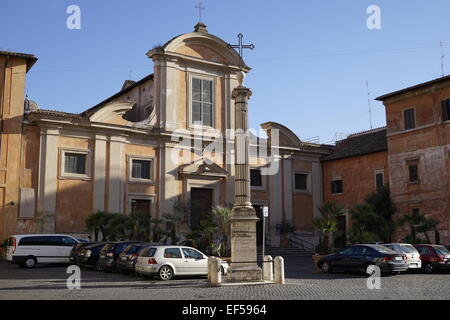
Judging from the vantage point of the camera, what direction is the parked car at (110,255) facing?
facing away from the viewer and to the right of the viewer

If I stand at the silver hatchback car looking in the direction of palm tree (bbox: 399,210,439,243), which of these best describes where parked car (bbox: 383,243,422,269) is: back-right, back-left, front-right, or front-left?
front-right

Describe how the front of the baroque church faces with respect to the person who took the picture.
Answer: facing the viewer and to the right of the viewer

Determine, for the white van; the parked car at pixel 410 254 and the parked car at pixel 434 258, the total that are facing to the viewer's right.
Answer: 1

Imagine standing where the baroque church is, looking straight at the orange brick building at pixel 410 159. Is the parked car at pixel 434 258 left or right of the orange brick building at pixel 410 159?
right

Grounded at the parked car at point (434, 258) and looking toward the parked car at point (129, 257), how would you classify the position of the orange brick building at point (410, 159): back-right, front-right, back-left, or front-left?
back-right

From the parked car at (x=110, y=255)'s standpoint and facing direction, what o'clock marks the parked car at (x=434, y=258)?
the parked car at (x=434, y=258) is roughly at 2 o'clock from the parked car at (x=110, y=255).

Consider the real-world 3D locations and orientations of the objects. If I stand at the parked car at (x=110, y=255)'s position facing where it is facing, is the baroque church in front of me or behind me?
in front

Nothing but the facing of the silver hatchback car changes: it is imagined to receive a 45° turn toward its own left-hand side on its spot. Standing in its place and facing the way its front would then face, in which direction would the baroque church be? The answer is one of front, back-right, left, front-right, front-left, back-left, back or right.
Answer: front

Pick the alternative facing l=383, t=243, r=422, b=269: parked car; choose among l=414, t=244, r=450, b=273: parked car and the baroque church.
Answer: the baroque church
